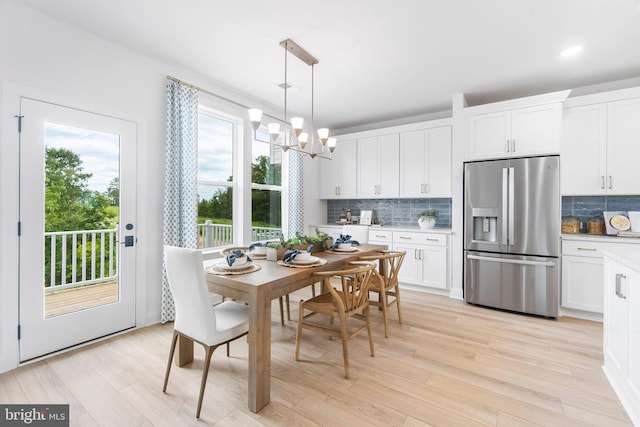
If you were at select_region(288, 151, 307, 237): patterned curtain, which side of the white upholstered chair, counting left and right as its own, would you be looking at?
front

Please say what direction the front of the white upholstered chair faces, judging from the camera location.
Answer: facing away from the viewer and to the right of the viewer

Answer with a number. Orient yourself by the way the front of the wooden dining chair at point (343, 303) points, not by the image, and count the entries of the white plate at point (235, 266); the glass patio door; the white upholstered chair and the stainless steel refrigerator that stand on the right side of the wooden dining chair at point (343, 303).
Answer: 1

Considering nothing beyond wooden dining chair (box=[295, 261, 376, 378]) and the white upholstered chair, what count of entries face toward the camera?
0

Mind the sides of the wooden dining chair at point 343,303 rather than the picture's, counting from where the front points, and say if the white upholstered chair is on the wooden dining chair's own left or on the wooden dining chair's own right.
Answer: on the wooden dining chair's own left

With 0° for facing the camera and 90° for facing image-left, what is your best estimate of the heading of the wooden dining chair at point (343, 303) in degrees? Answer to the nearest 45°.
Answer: approximately 135°

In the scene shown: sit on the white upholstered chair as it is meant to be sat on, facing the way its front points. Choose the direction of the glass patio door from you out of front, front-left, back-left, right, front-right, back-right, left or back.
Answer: left

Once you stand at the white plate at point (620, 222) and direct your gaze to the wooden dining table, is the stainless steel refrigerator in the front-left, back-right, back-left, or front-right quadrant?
front-right

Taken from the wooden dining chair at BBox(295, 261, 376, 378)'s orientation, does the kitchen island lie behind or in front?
behind

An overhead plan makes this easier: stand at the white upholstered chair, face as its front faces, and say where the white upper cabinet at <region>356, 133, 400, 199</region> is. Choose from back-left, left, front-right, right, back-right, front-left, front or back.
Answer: front

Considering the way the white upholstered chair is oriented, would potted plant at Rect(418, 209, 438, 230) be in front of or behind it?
in front

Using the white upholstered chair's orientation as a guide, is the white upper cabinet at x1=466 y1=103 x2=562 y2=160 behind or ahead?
ahead

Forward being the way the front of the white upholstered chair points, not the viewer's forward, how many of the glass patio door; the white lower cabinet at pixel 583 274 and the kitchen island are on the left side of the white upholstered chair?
1
